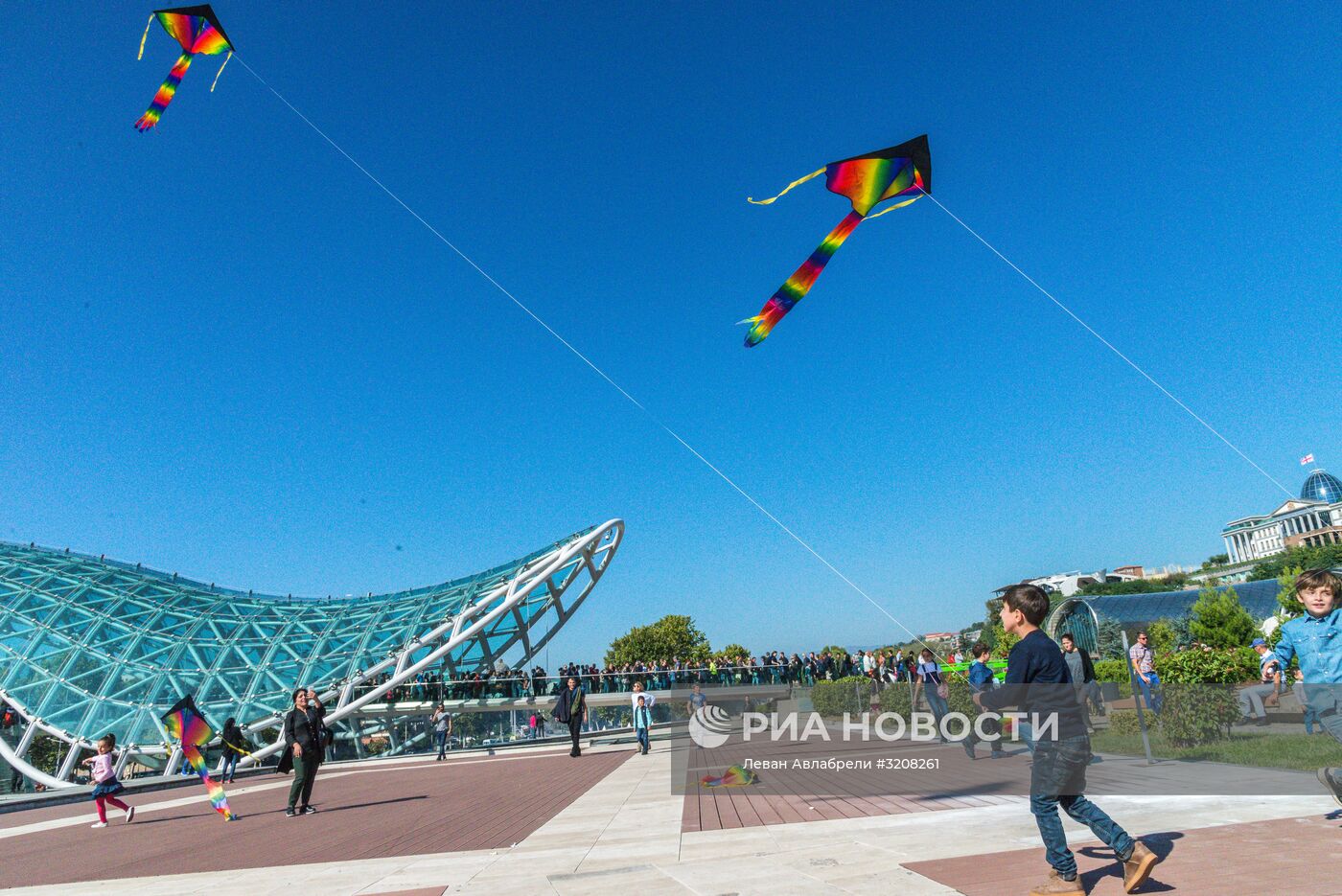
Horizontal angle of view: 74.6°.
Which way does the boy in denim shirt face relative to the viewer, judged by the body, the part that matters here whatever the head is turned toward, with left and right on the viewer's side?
facing the viewer

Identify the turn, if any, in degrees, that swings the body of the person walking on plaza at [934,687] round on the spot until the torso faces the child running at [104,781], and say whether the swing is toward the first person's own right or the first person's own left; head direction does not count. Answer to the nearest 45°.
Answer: approximately 90° to the first person's own right

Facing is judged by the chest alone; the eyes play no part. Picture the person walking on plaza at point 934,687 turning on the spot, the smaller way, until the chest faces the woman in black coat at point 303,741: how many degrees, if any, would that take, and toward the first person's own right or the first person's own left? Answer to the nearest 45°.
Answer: approximately 45° to the first person's own right

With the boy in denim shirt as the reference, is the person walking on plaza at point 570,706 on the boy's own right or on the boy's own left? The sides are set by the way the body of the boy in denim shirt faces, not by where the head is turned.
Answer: on the boy's own right

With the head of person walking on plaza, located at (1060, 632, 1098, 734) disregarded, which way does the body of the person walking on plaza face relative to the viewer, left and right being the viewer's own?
facing the viewer and to the left of the viewer

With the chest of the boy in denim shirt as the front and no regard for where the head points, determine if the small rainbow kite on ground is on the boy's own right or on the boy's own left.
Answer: on the boy's own right

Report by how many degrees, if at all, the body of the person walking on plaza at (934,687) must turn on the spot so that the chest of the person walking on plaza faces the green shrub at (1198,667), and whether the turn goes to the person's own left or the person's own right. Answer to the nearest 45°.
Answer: approximately 90° to the person's own left

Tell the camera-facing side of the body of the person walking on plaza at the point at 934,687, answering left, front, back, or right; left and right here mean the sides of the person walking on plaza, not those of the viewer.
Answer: front
